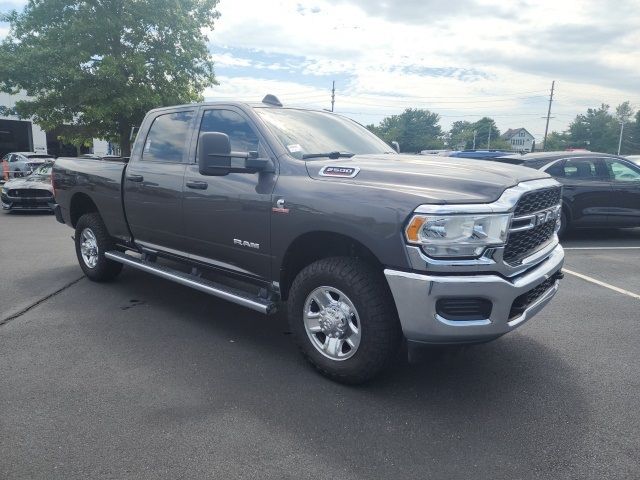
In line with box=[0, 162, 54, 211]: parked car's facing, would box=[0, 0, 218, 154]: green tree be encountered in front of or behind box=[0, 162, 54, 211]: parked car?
behind

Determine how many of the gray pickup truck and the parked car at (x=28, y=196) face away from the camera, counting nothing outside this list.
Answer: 0

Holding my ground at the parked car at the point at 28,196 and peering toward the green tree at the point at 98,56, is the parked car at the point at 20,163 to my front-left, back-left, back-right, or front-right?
front-left

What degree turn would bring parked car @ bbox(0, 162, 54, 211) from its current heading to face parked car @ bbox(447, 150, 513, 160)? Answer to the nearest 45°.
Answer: approximately 90° to its left

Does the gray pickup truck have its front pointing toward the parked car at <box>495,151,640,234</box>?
no

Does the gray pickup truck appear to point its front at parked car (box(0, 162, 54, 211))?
no

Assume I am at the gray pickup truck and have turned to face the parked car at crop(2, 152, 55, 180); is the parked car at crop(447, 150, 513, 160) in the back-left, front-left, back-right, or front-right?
front-right

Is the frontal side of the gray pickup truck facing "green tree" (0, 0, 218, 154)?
no

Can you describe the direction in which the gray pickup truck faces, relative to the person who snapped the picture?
facing the viewer and to the right of the viewer

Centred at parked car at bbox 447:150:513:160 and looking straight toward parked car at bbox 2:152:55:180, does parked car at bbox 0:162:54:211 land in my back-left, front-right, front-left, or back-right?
front-left

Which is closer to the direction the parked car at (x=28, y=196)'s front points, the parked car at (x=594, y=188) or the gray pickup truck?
the gray pickup truck

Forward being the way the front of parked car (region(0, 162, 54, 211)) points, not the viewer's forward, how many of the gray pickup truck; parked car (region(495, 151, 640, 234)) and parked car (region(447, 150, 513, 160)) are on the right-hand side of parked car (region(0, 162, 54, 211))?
0

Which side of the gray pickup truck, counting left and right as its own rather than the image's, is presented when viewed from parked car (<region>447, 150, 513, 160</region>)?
left

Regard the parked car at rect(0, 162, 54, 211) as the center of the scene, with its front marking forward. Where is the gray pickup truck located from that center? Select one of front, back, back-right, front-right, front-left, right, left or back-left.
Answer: front-left
